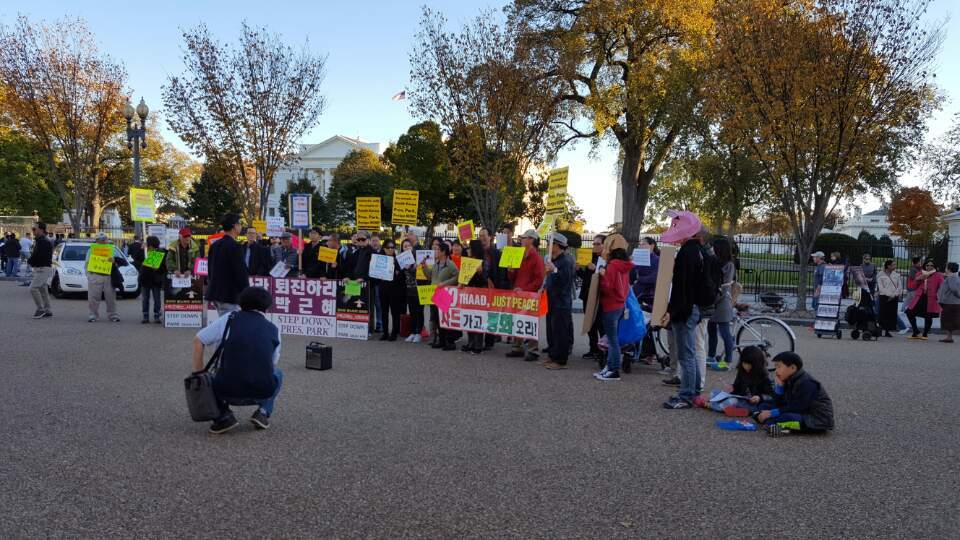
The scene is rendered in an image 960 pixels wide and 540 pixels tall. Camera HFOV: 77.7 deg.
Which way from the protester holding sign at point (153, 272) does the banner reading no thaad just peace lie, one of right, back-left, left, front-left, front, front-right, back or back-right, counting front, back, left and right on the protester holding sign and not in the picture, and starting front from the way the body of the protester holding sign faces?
front-left

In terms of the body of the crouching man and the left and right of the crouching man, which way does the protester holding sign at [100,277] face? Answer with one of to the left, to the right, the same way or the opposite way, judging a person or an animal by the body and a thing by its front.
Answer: the opposite way

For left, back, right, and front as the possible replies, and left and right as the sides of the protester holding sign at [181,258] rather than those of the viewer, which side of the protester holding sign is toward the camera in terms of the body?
front

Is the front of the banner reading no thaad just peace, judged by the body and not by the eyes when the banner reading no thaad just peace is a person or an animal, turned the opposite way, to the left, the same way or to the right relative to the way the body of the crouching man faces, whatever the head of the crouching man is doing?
the opposite way

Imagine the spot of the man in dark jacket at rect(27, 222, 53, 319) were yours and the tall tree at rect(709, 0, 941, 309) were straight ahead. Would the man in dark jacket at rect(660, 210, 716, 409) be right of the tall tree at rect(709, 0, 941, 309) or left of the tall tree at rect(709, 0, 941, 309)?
right

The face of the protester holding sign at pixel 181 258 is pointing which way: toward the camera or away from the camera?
toward the camera

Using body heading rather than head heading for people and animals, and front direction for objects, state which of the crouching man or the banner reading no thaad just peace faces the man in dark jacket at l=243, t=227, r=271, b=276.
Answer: the crouching man

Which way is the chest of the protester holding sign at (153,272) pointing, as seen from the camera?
toward the camera

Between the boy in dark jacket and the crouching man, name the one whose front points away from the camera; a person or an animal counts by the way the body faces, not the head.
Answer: the crouching man

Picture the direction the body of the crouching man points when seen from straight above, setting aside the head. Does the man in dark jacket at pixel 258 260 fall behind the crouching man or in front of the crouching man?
in front

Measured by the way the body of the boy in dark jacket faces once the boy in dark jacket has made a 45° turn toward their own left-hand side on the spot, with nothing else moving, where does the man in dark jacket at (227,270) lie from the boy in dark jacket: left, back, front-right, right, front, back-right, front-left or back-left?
front-right

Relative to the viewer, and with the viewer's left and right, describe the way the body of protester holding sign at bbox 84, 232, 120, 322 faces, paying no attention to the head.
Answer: facing the viewer

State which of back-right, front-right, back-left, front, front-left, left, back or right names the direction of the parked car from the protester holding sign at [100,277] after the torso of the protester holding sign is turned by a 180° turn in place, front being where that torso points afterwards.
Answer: front
